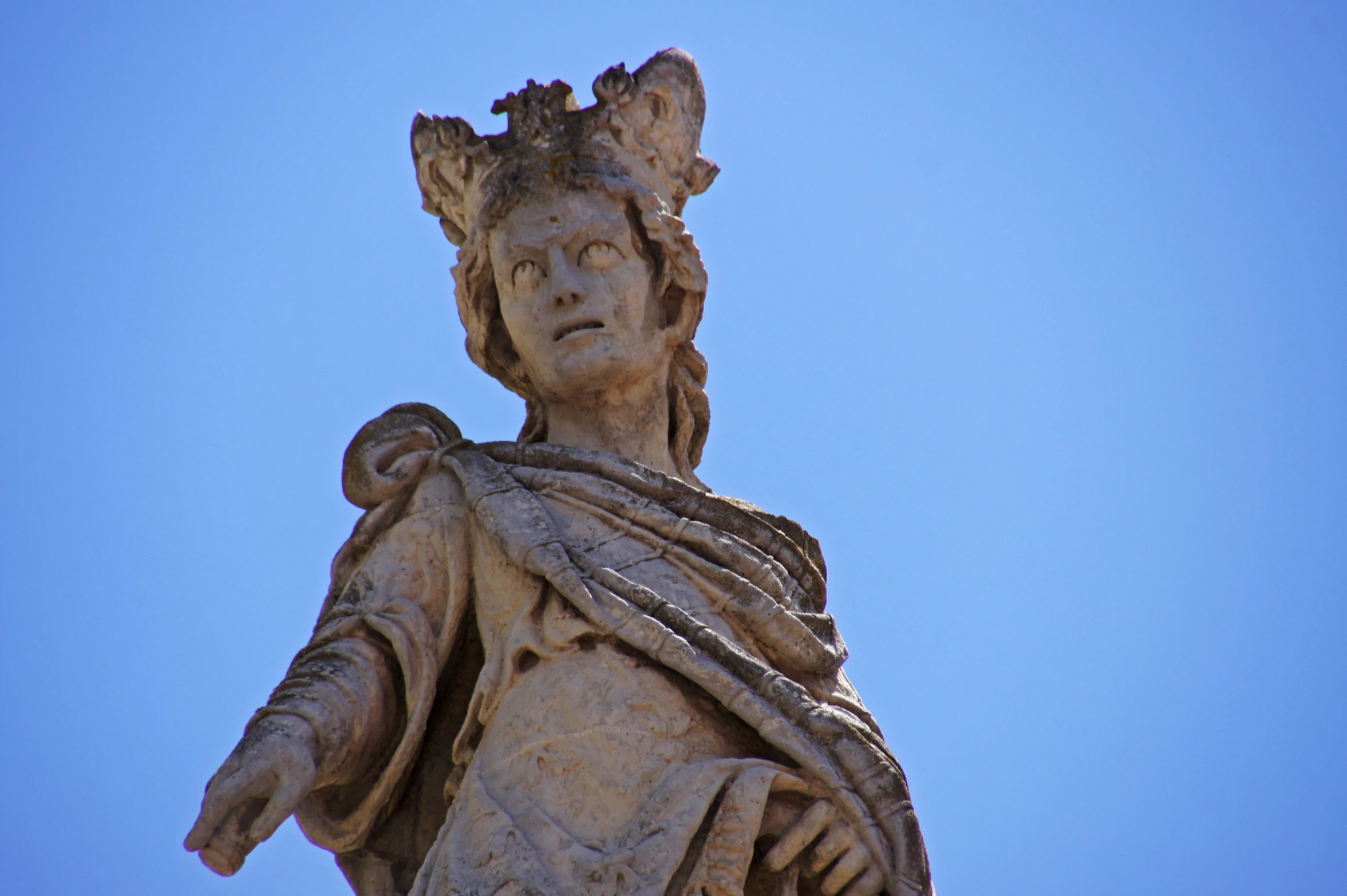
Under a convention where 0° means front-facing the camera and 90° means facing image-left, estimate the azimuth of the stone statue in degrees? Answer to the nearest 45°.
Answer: approximately 0°
